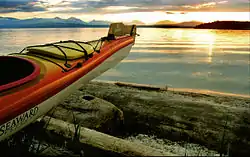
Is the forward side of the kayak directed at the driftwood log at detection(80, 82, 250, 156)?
no
